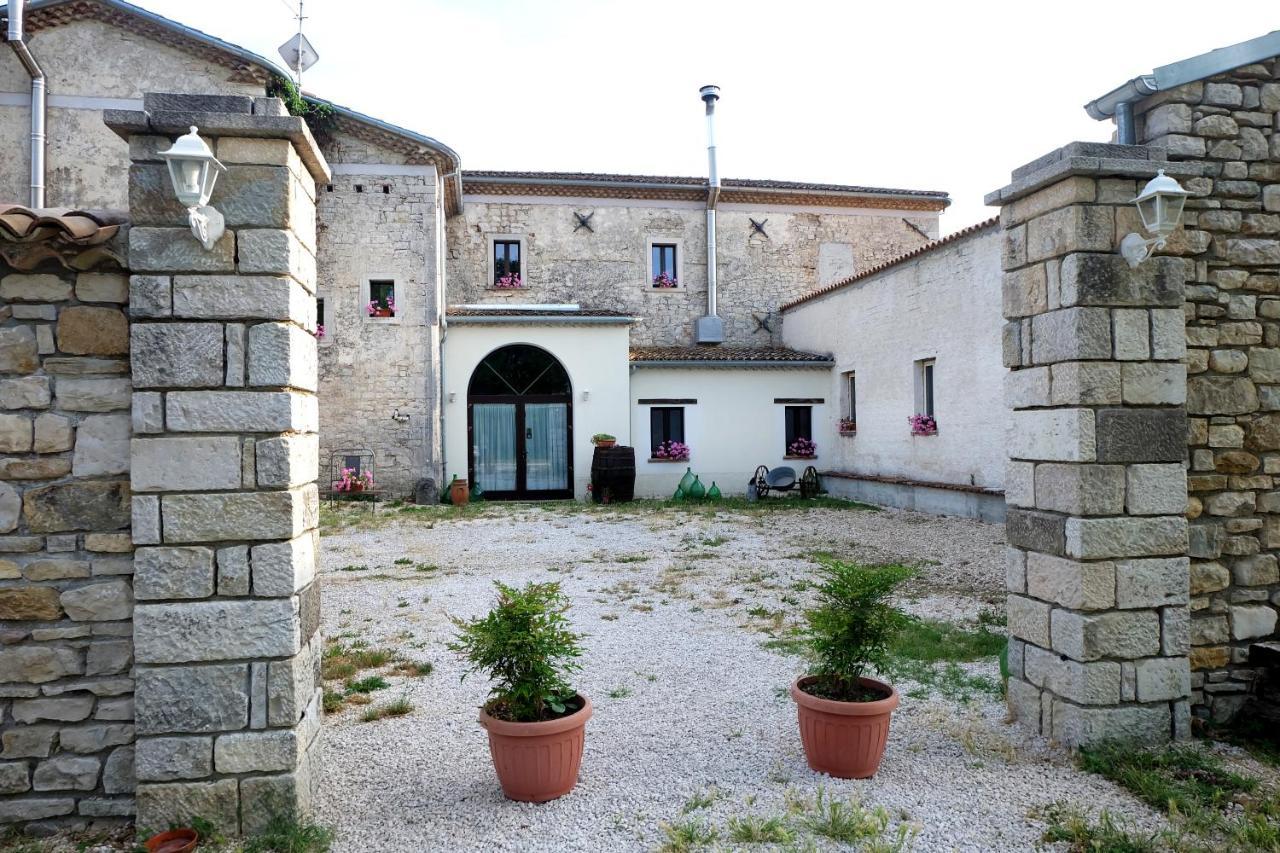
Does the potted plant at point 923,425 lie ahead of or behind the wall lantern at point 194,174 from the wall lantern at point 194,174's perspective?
behind

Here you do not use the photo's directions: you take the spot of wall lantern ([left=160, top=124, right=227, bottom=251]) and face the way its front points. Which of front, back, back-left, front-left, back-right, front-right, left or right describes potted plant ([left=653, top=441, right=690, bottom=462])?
back

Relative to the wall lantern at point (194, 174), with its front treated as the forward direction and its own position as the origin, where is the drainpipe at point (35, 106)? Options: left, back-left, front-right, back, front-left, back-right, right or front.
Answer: back-right

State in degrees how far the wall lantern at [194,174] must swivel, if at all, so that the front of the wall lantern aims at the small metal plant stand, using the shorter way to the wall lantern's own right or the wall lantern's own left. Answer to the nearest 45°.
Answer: approximately 135° to the wall lantern's own right

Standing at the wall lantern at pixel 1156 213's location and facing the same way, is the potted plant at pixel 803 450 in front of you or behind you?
behind

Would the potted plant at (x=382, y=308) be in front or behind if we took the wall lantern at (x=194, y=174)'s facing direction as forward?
behind

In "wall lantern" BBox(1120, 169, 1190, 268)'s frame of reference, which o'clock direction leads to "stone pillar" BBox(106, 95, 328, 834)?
The stone pillar is roughly at 3 o'clock from the wall lantern.

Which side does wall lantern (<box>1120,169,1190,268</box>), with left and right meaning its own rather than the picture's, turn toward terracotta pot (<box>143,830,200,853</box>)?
right

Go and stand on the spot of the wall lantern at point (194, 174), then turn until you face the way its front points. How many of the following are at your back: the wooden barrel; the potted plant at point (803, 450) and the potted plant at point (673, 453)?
3

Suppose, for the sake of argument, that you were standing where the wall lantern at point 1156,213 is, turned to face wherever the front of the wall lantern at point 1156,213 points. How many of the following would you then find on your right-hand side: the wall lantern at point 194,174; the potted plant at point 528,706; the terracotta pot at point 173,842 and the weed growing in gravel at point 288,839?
4

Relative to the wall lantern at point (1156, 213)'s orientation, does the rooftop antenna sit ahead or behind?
behind

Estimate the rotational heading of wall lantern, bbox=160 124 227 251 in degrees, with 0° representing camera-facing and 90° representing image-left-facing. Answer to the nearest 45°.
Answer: approximately 45°

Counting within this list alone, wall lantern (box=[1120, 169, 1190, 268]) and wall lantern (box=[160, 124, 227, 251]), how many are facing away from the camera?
0

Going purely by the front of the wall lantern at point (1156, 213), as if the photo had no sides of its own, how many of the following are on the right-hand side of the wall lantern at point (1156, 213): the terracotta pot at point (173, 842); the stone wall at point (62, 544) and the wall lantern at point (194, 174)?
3
